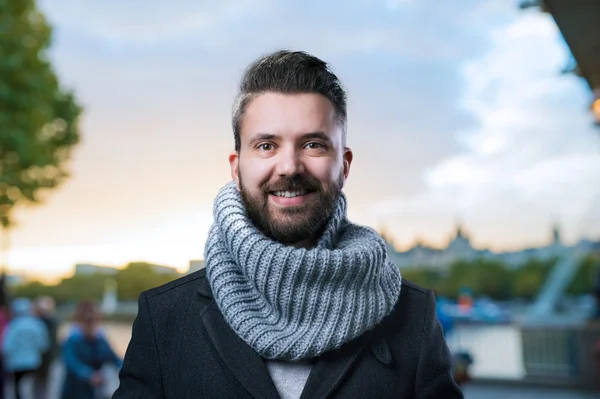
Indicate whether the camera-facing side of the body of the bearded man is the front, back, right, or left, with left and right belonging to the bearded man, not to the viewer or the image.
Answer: front

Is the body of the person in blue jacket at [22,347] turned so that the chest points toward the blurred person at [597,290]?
no

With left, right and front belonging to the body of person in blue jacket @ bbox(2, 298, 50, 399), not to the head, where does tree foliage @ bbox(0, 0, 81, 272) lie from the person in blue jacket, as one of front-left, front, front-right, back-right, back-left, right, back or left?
front

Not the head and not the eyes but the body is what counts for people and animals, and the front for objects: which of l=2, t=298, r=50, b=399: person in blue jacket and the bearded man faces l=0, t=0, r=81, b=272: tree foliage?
the person in blue jacket

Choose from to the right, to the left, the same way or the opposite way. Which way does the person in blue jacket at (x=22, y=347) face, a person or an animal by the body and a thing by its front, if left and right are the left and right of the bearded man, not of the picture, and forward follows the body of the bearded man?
the opposite way

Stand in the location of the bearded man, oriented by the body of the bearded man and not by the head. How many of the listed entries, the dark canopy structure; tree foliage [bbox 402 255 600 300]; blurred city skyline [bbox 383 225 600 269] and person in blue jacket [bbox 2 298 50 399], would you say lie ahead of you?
0

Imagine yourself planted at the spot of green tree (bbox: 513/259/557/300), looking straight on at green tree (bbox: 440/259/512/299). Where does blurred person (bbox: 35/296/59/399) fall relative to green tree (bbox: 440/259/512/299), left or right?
left

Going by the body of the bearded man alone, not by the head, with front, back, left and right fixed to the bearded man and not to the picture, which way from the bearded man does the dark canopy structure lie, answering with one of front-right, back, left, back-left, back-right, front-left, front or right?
back-left

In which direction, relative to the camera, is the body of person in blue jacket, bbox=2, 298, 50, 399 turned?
away from the camera

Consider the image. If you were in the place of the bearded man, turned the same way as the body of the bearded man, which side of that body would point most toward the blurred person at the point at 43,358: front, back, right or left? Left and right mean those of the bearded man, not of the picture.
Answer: back

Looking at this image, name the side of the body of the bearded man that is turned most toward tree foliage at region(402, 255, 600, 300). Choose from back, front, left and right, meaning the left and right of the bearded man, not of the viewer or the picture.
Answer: back

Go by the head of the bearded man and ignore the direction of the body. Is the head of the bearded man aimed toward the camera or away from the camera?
toward the camera
